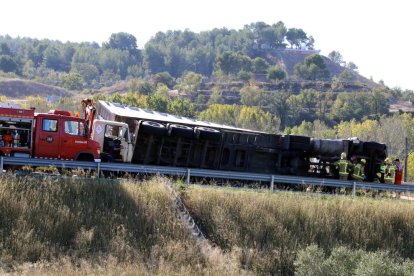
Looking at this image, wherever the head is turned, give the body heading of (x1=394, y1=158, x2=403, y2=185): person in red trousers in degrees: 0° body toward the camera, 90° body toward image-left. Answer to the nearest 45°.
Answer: approximately 90°

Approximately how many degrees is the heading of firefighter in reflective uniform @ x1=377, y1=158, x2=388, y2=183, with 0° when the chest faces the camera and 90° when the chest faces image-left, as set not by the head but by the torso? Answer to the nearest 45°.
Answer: approximately 90°

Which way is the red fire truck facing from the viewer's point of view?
to the viewer's right

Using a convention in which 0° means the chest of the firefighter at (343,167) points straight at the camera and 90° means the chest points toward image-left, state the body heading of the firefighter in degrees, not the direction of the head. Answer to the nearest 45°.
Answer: approximately 180°

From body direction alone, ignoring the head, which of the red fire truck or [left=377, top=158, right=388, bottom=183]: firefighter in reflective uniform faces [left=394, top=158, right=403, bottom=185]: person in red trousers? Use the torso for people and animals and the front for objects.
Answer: the red fire truck

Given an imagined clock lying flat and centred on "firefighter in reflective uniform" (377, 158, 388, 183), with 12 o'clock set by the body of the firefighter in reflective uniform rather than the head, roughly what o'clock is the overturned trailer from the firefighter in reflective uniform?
The overturned trailer is roughly at 11 o'clock from the firefighter in reflective uniform.
